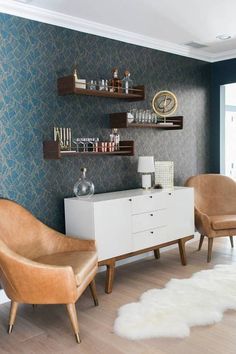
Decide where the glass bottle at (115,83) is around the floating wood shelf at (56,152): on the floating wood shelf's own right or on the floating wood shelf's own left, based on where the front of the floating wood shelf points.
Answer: on the floating wood shelf's own left

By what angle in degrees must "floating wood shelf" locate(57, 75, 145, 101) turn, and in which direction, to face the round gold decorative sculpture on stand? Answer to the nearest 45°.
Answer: approximately 90° to its left

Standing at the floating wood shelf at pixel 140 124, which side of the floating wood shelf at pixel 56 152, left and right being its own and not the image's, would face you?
left

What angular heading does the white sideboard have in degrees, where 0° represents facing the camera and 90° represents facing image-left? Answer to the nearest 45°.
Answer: approximately 315°
